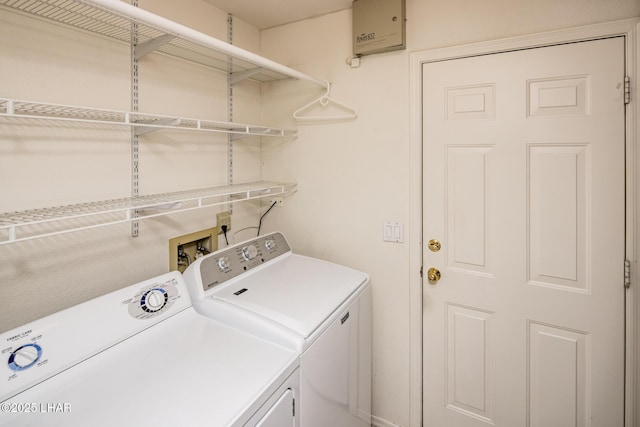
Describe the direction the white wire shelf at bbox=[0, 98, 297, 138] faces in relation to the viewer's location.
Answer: facing the viewer and to the right of the viewer

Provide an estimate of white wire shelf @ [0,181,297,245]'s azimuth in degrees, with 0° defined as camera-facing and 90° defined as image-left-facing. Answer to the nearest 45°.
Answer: approximately 315°

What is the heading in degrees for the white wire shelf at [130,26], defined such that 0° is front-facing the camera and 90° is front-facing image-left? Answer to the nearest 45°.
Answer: approximately 315°

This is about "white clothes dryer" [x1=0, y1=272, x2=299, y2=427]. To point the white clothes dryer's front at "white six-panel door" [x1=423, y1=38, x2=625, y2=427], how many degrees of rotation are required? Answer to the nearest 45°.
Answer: approximately 45° to its left

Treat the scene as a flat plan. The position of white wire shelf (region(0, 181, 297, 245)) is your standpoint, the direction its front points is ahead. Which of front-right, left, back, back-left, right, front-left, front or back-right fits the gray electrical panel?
front-left

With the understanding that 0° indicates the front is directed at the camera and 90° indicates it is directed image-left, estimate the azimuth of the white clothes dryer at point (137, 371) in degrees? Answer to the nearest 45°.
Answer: approximately 315°

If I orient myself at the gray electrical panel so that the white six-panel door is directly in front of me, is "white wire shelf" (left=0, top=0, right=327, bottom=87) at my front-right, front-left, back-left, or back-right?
back-right

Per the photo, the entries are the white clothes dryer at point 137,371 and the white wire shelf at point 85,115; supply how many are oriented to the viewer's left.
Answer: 0

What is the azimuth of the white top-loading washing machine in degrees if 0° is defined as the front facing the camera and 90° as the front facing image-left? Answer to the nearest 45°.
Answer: approximately 315°
